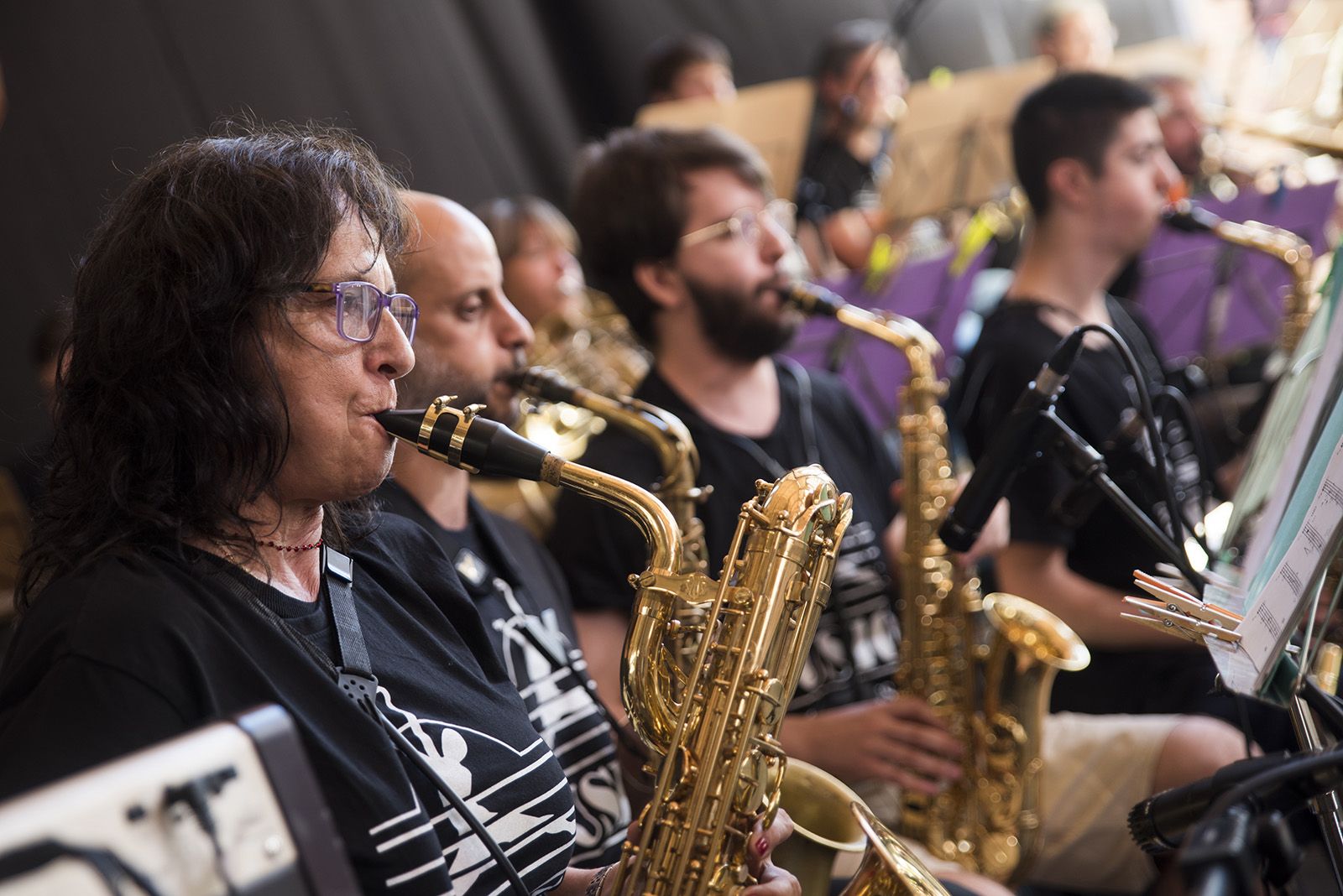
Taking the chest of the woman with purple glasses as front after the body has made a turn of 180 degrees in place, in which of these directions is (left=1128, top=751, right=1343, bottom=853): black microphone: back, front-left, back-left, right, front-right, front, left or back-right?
back

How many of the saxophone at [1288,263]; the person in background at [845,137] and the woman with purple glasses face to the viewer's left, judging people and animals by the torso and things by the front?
0

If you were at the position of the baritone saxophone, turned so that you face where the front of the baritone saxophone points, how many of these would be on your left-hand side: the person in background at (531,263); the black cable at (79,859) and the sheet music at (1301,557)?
1

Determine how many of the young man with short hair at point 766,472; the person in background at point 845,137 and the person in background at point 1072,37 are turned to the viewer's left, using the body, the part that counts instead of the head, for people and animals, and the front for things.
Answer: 0

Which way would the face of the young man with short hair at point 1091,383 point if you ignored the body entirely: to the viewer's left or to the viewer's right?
to the viewer's right

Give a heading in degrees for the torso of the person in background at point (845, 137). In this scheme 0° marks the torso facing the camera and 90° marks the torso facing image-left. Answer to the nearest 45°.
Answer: approximately 315°

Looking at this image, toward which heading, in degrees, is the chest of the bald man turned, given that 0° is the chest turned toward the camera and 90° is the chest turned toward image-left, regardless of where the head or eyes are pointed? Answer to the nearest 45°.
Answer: approximately 315°

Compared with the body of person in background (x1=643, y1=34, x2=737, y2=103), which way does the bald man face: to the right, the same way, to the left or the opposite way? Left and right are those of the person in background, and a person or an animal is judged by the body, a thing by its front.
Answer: the same way

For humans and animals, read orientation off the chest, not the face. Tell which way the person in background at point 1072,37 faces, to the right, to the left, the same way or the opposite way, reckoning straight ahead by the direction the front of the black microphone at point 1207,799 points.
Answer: the opposite way

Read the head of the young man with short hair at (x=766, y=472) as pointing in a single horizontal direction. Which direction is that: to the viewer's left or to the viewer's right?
to the viewer's right

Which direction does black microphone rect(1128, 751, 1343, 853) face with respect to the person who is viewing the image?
facing to the left of the viewer

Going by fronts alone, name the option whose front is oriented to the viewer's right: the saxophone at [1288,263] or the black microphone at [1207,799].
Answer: the saxophone

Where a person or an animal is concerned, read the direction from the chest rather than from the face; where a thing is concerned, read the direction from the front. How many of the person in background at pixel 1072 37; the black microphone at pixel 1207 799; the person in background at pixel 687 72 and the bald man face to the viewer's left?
1

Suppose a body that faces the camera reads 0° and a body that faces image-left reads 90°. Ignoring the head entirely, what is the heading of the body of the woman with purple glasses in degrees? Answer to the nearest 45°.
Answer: approximately 315°

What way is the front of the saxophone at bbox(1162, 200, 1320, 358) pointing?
to the viewer's right

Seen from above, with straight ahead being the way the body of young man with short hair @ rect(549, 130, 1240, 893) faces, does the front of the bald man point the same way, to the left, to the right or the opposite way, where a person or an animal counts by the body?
the same way

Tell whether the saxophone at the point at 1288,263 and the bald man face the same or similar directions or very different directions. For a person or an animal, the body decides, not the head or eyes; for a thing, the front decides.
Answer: same or similar directions
